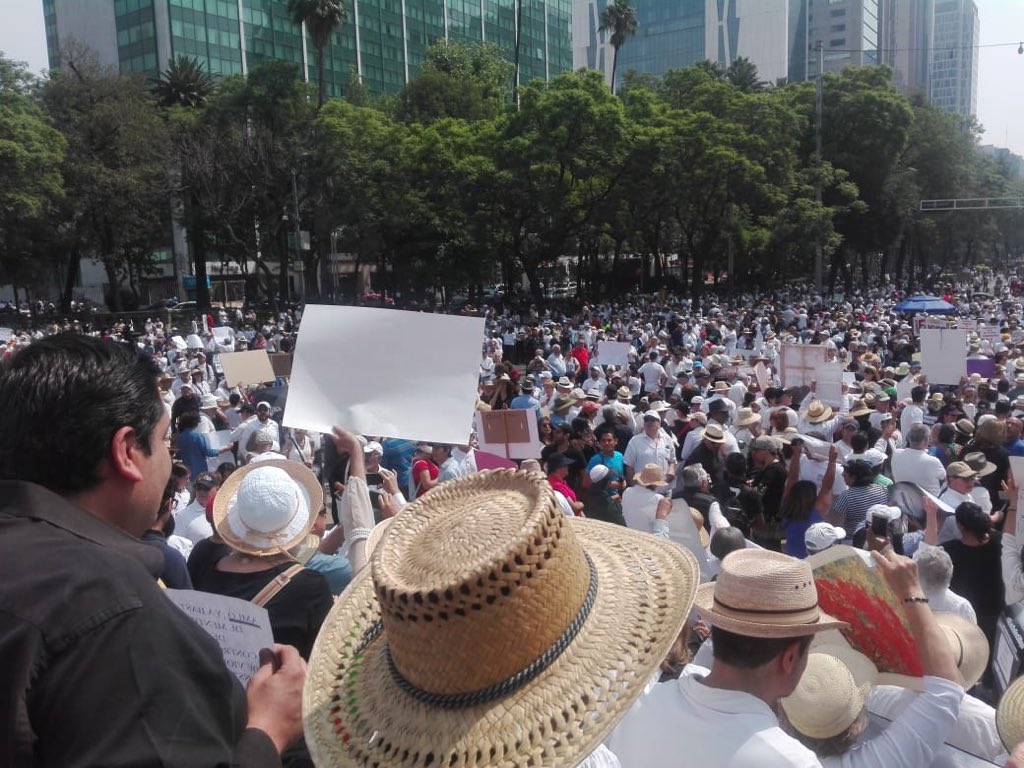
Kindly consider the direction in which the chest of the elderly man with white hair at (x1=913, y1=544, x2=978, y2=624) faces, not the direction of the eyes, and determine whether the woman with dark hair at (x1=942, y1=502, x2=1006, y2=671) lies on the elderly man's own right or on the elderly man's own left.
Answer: on the elderly man's own right

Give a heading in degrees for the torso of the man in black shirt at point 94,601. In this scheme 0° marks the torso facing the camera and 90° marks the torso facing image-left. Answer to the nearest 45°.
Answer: approximately 225°

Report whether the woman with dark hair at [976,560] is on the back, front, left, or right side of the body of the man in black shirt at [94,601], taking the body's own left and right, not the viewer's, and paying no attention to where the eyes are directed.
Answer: front

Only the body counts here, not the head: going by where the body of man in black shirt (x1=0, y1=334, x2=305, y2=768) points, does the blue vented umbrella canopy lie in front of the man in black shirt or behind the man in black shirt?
in front

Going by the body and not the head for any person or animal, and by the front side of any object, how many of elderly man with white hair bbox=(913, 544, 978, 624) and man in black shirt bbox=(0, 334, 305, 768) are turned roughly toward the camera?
0

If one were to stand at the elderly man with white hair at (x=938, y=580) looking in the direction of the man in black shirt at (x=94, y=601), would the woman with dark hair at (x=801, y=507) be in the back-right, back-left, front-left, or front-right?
back-right

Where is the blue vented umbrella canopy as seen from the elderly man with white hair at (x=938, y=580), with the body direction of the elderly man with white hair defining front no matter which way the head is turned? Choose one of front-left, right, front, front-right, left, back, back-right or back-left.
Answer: front-right

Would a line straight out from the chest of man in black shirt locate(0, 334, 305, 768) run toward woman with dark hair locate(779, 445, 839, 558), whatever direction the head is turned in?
yes

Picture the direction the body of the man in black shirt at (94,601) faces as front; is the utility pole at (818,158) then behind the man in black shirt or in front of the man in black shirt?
in front

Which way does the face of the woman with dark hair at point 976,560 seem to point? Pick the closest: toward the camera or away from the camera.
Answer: away from the camera

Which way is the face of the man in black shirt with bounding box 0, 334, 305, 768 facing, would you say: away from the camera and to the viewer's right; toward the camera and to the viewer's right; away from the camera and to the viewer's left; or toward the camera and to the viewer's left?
away from the camera and to the viewer's right

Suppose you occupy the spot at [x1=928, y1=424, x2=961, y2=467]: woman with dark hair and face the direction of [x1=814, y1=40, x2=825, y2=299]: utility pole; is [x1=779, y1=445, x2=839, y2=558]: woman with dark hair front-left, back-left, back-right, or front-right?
back-left

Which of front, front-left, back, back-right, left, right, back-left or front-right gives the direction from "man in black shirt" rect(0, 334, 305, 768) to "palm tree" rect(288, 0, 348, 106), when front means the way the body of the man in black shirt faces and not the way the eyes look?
front-left

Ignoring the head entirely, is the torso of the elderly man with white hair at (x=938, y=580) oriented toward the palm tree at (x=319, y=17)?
yes

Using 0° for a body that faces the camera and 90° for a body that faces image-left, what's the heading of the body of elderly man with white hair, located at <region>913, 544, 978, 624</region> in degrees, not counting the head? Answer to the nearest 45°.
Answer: approximately 135°

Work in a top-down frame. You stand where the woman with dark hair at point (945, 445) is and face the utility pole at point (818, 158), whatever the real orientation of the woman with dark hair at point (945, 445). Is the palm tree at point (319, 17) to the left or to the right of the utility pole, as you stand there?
left
